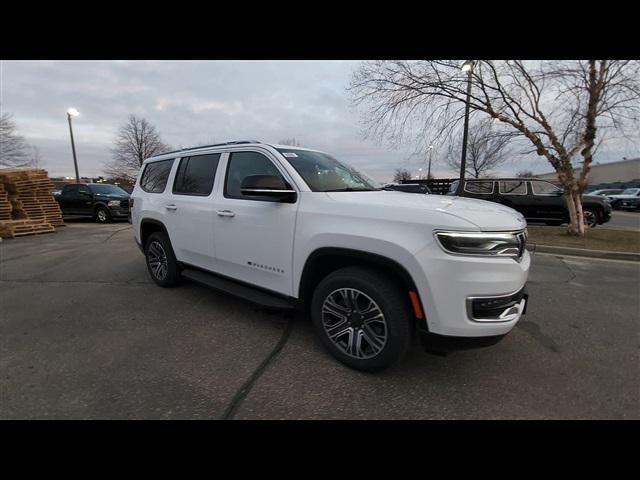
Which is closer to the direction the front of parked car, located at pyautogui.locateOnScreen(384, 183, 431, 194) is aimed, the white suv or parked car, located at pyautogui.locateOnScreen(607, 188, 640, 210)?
the parked car

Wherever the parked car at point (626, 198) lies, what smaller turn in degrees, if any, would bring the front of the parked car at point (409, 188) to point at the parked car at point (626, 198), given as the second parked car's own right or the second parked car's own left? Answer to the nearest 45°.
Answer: approximately 45° to the second parked car's own left

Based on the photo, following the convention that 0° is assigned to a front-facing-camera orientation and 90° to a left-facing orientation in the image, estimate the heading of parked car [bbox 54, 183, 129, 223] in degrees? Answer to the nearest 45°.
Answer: approximately 315°

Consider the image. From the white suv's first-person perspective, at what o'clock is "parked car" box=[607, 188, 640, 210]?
The parked car is roughly at 9 o'clock from the white suv.

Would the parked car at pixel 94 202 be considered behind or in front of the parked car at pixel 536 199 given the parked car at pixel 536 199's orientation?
behind

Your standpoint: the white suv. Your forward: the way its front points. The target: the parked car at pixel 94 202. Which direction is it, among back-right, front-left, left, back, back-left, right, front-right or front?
back

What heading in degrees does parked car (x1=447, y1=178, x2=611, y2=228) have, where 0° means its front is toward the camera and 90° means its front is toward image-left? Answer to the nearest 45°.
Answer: approximately 270°

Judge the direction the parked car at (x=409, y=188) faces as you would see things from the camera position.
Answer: facing to the right of the viewer

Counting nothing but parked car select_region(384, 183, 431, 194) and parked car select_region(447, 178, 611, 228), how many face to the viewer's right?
2
